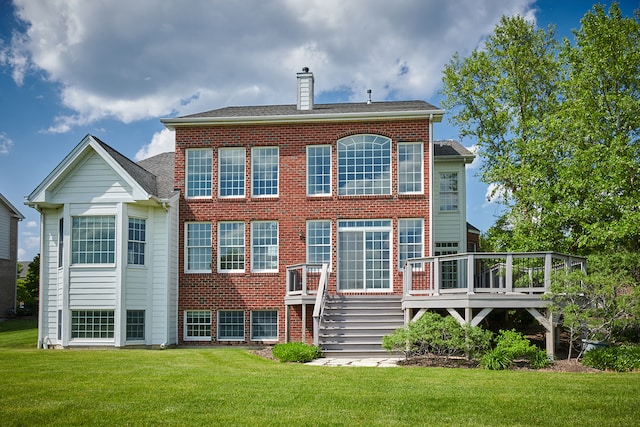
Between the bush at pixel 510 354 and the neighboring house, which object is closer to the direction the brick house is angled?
the neighboring house

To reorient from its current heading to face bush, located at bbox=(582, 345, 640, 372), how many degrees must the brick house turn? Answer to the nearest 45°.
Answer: approximately 135° to its right

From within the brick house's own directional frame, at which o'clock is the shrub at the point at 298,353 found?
The shrub is roughly at 6 o'clock from the brick house.

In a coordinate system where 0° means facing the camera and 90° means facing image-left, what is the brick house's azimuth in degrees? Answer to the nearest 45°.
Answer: approximately 180°

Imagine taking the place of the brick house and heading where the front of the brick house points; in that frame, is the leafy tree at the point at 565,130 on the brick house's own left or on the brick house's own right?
on the brick house's own right

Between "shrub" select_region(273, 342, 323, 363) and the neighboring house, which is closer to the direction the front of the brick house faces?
the neighboring house

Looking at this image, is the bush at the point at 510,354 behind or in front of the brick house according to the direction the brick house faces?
behind

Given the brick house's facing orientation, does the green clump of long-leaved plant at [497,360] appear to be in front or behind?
behind
